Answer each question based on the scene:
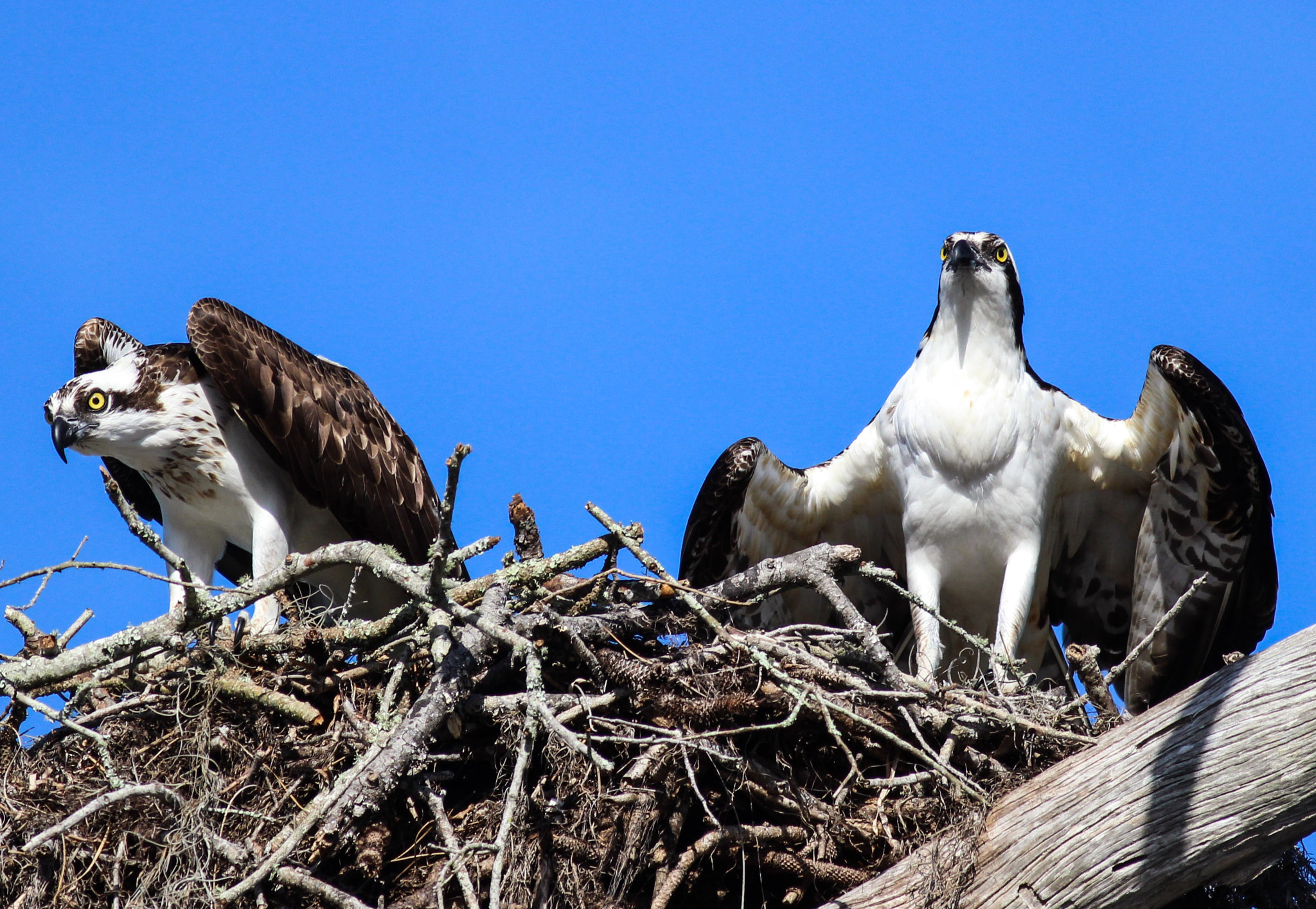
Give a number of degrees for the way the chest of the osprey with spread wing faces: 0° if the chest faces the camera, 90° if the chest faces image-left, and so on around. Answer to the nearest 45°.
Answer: approximately 0°

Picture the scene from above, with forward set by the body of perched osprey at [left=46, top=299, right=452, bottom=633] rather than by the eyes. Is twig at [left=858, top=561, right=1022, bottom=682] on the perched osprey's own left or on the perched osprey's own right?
on the perched osprey's own left

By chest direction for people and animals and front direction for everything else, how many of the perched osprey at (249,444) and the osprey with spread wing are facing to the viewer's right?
0

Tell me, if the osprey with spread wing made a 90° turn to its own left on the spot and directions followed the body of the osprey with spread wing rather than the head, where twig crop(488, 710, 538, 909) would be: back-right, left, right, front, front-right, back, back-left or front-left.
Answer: back-right

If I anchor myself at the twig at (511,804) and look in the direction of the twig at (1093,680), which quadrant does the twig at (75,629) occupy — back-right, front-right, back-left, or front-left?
back-left

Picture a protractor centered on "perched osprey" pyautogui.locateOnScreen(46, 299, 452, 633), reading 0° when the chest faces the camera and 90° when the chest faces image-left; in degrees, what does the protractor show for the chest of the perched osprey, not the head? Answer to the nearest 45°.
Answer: approximately 45°

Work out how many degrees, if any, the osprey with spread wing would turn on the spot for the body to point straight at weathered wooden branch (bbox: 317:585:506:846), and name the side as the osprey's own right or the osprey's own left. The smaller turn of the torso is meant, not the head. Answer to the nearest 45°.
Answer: approximately 45° to the osprey's own right

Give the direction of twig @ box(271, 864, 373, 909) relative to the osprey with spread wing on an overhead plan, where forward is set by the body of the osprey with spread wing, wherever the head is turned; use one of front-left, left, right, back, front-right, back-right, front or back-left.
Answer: front-right

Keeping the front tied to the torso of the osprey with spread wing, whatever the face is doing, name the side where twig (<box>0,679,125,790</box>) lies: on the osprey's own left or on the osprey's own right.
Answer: on the osprey's own right

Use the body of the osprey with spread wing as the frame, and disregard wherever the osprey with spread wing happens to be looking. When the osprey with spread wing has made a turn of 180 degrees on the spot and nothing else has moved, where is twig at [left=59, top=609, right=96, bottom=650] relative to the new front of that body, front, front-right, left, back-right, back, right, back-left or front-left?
back-left
